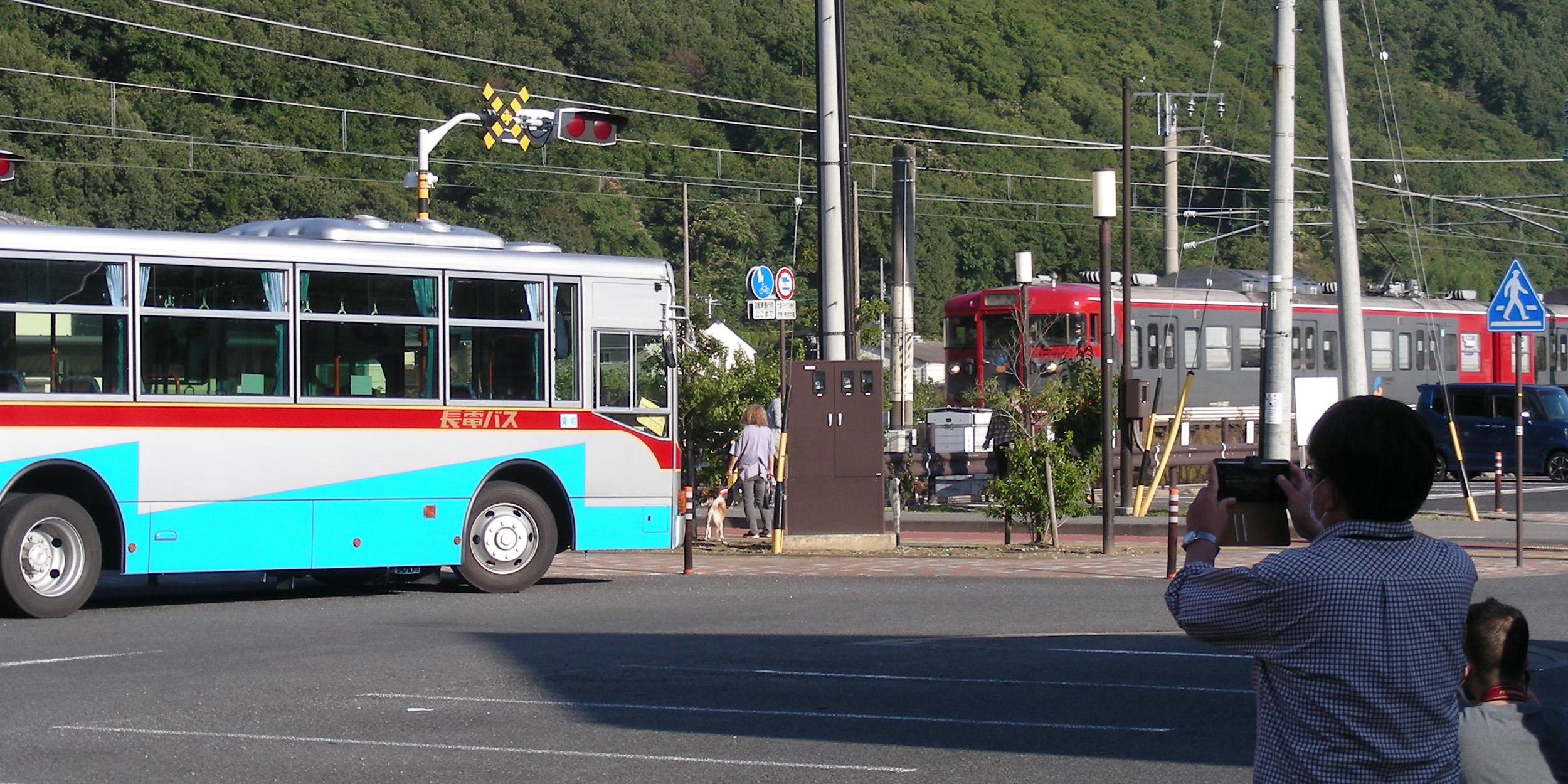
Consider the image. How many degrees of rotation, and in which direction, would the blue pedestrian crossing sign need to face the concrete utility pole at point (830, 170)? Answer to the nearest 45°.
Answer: approximately 90° to its right

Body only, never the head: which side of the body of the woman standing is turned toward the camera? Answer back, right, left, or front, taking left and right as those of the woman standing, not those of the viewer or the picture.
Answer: back

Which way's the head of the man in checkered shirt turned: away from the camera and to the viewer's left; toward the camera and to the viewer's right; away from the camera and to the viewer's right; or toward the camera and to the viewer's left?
away from the camera and to the viewer's left

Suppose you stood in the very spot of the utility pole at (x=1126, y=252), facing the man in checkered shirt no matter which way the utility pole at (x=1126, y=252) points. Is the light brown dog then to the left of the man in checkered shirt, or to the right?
right

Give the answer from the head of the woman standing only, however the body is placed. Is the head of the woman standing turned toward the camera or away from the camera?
away from the camera

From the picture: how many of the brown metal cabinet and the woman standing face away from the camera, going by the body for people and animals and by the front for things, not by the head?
1

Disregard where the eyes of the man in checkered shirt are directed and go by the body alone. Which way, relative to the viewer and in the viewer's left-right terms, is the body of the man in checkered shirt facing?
facing away from the viewer and to the left of the viewer

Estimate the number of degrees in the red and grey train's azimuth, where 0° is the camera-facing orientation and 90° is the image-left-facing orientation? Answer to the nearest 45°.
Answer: approximately 45°

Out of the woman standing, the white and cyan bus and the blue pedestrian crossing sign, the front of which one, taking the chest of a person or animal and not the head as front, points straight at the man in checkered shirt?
the blue pedestrian crossing sign

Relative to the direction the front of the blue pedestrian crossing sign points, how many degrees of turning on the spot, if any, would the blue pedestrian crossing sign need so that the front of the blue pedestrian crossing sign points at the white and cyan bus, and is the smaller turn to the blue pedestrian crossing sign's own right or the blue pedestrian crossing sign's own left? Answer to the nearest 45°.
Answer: approximately 45° to the blue pedestrian crossing sign's own right
